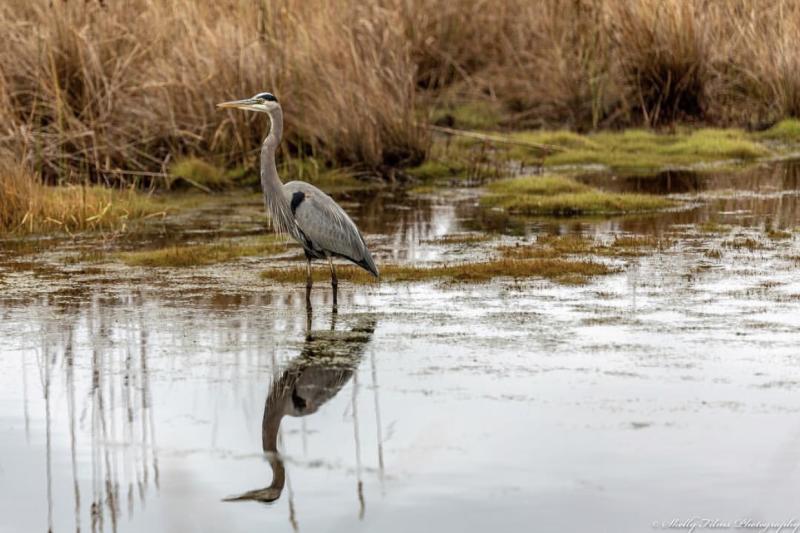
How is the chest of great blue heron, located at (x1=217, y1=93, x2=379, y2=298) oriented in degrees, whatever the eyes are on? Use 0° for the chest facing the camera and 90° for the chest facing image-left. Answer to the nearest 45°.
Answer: approximately 90°
